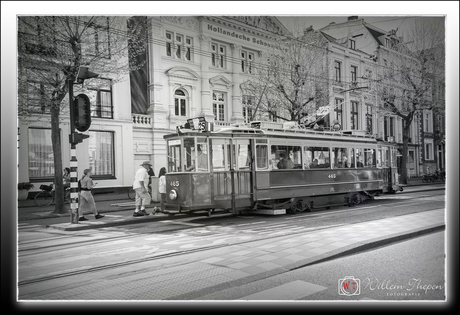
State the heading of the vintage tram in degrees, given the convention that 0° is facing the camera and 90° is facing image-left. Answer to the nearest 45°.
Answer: approximately 45°

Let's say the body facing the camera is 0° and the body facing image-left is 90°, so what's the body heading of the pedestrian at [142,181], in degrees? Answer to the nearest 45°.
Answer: approximately 270°

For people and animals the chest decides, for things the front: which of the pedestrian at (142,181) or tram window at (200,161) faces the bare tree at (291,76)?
the pedestrian

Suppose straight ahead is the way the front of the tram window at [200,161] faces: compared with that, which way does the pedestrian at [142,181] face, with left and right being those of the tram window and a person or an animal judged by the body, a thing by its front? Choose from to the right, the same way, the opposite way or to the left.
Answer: the opposite way

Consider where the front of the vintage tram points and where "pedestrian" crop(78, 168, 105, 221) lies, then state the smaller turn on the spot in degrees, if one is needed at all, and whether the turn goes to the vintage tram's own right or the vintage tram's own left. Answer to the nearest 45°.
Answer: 0° — it already faces them

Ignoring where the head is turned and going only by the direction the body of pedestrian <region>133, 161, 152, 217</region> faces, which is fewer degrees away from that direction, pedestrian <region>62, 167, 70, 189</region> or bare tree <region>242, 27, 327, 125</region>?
the bare tree

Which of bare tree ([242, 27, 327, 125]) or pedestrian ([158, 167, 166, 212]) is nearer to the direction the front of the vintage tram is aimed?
the pedestrian

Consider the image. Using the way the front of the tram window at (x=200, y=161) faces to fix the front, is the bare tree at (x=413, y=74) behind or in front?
behind

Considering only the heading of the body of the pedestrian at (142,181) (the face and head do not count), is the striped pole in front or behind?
behind
